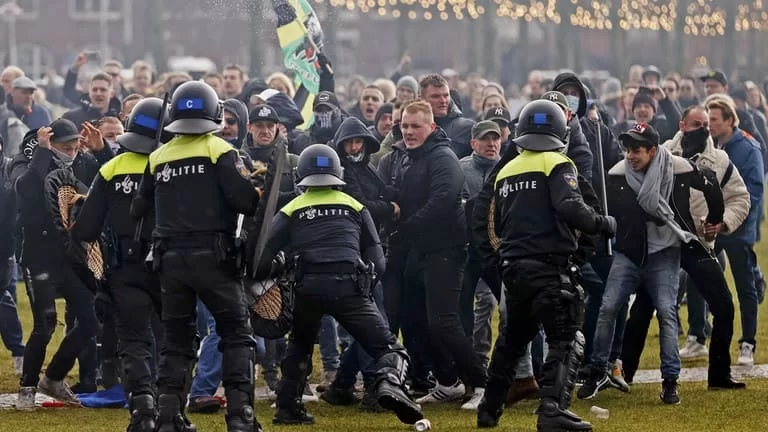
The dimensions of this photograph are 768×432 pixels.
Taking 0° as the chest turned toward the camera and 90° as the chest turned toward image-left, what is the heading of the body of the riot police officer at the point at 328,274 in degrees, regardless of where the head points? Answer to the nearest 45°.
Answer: approximately 180°

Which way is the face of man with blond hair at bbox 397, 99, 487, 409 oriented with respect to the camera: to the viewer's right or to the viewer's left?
to the viewer's left

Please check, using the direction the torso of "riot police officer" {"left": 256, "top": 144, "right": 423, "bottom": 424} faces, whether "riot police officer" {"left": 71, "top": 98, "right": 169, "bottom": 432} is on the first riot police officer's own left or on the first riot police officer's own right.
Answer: on the first riot police officer's own left

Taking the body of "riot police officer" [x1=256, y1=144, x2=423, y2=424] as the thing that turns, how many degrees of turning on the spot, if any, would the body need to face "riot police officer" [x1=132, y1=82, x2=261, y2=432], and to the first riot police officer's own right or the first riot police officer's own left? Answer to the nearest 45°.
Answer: approximately 135° to the first riot police officer's own left

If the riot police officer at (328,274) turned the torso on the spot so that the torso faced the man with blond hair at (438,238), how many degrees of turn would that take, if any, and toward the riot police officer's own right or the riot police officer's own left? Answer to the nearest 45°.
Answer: approximately 45° to the riot police officer's own right

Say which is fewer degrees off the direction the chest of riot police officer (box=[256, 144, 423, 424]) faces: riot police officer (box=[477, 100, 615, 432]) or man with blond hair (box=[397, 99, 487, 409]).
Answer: the man with blond hair

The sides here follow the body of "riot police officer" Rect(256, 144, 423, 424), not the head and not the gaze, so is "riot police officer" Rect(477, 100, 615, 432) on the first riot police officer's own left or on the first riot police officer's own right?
on the first riot police officer's own right
